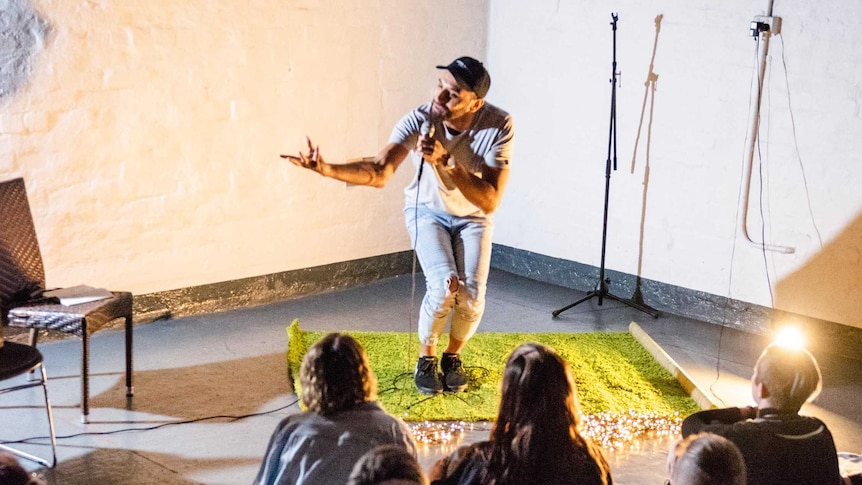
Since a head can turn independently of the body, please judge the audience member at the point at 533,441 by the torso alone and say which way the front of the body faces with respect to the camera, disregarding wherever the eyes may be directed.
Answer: away from the camera

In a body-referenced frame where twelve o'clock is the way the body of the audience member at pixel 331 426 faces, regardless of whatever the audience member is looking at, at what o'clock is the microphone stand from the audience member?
The microphone stand is roughly at 1 o'clock from the audience member.

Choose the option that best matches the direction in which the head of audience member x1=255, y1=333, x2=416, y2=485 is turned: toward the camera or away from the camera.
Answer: away from the camera

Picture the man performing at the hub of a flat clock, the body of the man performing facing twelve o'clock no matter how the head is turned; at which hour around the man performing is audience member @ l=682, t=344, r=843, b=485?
The audience member is roughly at 11 o'clock from the man performing.

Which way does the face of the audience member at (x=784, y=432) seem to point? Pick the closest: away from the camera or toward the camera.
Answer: away from the camera

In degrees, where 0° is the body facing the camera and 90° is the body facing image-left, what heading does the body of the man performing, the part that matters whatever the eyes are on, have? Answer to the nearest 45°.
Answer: approximately 0°

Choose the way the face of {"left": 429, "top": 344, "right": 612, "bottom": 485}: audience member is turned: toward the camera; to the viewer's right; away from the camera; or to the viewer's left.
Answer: away from the camera

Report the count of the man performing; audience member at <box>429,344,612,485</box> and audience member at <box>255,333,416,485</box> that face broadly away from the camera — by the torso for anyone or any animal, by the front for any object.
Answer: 2

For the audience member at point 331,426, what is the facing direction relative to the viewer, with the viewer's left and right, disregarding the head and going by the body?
facing away from the viewer

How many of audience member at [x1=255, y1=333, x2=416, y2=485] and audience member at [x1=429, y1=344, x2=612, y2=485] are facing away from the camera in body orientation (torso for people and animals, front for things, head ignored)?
2

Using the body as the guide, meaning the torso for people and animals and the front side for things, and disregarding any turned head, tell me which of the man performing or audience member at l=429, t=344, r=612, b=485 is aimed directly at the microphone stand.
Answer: the audience member

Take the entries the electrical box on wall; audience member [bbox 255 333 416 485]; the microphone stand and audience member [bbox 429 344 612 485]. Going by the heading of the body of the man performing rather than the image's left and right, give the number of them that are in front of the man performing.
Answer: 2

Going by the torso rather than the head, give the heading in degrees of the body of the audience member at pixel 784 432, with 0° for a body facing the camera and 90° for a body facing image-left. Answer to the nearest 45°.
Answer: approximately 135°

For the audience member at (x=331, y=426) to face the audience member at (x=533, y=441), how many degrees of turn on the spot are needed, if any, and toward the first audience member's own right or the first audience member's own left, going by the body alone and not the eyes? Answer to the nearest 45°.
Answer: approximately 90° to the first audience member's own right
